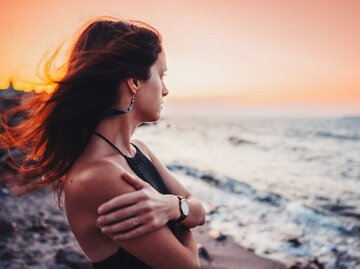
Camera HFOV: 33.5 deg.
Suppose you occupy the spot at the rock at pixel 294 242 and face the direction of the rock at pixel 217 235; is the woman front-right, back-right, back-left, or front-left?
front-left

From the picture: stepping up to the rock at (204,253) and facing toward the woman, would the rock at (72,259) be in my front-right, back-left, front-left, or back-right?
front-right

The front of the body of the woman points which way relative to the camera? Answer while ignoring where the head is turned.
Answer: to the viewer's right

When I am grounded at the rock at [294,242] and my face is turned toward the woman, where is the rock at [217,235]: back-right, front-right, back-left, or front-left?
front-right

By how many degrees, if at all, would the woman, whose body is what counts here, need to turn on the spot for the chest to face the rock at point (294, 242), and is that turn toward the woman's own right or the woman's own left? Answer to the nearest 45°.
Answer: approximately 45° to the woman's own left

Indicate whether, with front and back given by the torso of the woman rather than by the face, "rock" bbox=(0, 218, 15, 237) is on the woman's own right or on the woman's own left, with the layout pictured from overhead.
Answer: on the woman's own left
